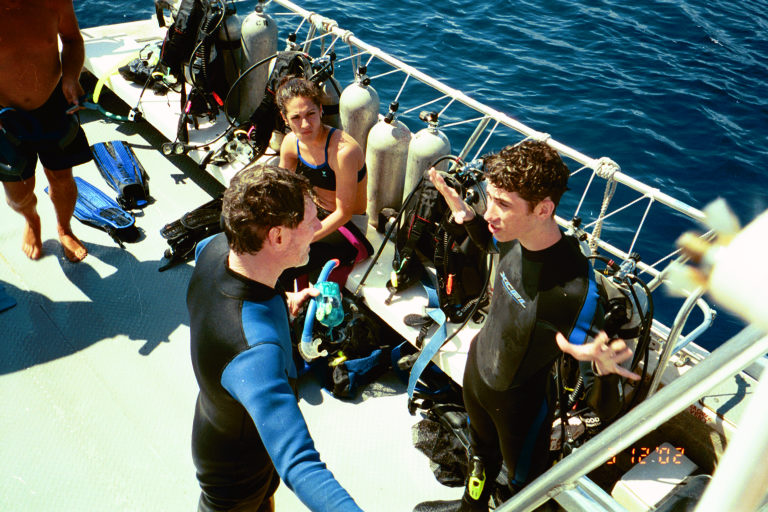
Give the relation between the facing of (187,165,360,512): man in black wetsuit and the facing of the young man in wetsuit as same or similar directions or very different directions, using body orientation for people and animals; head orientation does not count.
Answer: very different directions

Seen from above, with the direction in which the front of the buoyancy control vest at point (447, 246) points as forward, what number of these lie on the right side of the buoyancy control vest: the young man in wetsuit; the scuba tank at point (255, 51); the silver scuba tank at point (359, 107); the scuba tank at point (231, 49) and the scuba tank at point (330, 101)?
4

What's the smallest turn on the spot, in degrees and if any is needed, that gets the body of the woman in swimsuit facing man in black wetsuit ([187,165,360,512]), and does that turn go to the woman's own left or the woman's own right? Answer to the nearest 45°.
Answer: approximately 45° to the woman's own left

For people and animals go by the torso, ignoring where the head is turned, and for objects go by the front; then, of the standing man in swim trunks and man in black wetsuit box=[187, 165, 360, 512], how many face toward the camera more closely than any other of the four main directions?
1

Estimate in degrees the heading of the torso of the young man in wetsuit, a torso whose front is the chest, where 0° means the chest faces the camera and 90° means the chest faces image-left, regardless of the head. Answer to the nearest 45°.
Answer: approximately 45°

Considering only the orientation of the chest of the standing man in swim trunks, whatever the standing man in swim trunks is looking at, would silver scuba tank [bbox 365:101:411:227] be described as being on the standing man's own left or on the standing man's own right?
on the standing man's own left

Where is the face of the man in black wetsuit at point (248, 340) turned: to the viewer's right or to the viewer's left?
to the viewer's right

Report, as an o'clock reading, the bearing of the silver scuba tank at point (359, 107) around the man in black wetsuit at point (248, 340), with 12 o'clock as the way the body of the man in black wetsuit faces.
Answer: The silver scuba tank is roughly at 11 o'clock from the man in black wetsuit.

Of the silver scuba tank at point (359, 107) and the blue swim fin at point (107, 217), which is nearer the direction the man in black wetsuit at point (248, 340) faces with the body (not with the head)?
the silver scuba tank

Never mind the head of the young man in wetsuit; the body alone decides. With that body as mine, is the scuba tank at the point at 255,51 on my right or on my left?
on my right

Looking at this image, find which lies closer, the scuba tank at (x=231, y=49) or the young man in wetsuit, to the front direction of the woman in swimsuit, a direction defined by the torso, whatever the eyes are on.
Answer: the young man in wetsuit
